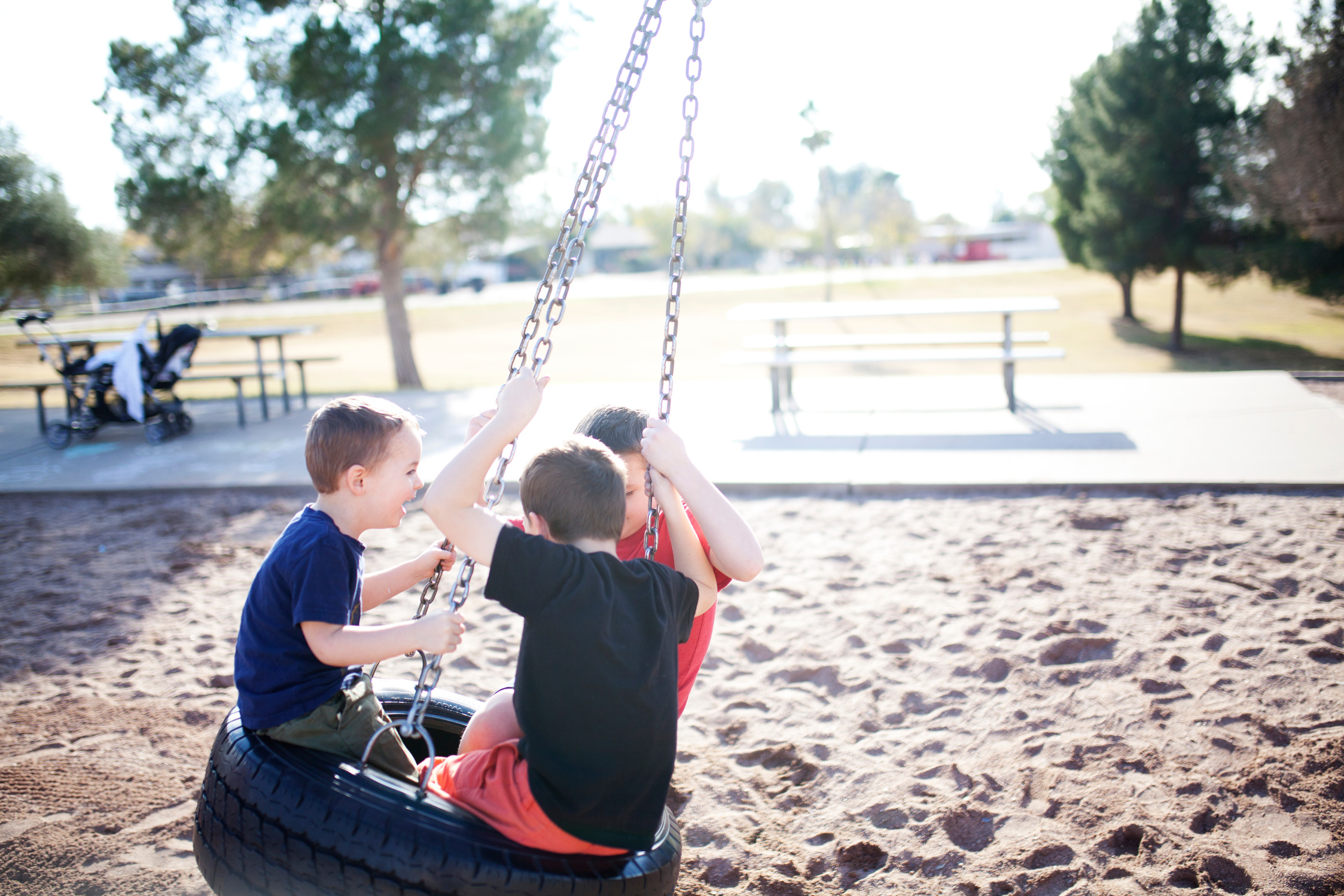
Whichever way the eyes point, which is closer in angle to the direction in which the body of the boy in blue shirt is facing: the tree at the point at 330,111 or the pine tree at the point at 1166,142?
the pine tree

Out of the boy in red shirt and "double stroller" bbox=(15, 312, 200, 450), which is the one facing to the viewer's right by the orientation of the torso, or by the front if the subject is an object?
the double stroller

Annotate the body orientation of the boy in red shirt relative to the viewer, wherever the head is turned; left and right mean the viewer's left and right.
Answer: facing the viewer and to the left of the viewer

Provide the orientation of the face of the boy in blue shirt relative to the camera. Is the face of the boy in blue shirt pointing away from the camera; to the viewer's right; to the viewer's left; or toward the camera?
to the viewer's right

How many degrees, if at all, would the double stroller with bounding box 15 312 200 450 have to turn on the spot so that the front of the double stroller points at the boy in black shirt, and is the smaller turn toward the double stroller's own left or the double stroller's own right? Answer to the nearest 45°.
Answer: approximately 90° to the double stroller's own right

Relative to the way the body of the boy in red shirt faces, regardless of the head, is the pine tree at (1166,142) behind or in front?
behind

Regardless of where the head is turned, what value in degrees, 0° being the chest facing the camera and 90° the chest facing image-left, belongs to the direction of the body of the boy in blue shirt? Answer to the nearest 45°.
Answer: approximately 270°

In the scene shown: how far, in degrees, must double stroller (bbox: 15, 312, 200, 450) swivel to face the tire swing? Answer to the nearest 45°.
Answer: approximately 90° to its right

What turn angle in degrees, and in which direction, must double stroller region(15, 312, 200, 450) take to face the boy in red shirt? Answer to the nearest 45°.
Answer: approximately 90° to its right

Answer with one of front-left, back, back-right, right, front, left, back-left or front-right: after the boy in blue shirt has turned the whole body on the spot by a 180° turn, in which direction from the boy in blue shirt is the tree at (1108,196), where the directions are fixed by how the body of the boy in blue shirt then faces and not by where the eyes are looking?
back-right

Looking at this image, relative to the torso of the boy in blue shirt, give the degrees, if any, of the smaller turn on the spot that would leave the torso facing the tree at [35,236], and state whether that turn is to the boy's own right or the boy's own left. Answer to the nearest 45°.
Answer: approximately 90° to the boy's own left

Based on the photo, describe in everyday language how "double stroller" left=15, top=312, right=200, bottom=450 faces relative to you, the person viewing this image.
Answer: facing to the right of the viewer
